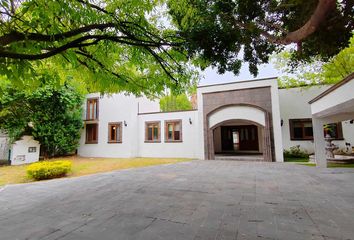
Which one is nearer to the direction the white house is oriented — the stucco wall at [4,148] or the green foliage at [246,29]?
the green foliage

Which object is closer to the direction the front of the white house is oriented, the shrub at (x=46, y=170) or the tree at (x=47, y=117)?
the shrub

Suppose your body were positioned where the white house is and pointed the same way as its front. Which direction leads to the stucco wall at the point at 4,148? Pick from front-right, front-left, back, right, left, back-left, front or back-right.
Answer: right

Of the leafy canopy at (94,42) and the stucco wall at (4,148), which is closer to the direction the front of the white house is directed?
the leafy canopy

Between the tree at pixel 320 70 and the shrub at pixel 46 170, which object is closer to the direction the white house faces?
the shrub

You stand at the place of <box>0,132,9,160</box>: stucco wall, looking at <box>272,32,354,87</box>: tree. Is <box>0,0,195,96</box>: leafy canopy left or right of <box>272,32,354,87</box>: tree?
right

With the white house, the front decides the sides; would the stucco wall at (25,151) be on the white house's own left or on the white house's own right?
on the white house's own right

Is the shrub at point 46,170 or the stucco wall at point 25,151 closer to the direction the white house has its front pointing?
the shrub

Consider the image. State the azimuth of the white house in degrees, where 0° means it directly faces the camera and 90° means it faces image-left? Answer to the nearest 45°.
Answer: approximately 0°

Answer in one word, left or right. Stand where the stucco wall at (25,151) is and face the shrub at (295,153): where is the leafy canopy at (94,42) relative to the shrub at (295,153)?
right

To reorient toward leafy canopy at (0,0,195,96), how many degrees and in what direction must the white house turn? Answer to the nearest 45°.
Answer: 0° — it already faces it

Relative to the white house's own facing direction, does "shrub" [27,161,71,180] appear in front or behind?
in front

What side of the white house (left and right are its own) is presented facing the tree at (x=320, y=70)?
left

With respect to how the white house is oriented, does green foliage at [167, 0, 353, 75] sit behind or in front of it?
in front

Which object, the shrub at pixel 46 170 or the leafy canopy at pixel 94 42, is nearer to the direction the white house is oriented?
the leafy canopy
